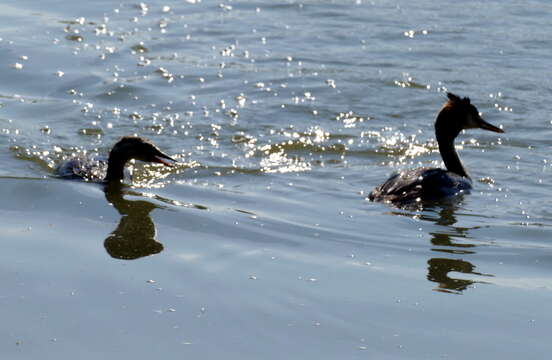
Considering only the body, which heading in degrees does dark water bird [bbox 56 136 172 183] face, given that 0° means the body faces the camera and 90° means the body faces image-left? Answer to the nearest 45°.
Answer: approximately 270°

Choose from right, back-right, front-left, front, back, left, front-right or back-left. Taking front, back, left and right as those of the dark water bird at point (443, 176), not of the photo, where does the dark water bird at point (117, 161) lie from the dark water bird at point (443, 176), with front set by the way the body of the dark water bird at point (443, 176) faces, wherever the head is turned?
back

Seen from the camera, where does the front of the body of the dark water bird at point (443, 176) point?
to the viewer's right

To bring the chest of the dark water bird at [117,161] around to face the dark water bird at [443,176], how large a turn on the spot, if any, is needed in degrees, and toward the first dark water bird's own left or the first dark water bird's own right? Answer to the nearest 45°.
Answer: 0° — it already faces it

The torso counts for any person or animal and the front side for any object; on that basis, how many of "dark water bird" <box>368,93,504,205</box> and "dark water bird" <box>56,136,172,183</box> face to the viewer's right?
2
